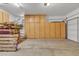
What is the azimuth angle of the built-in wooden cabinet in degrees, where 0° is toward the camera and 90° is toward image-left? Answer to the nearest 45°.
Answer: approximately 0°
